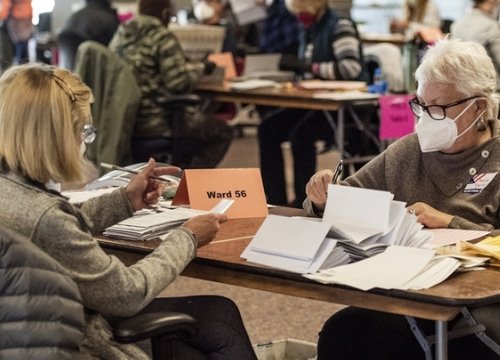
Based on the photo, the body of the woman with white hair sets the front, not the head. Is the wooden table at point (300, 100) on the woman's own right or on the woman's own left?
on the woman's own right

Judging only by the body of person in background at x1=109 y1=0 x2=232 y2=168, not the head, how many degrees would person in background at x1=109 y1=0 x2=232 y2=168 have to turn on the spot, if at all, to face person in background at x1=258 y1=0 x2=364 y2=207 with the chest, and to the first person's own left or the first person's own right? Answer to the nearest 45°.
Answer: approximately 45° to the first person's own right

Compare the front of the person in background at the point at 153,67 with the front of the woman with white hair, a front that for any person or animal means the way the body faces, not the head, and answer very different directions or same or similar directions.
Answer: very different directions

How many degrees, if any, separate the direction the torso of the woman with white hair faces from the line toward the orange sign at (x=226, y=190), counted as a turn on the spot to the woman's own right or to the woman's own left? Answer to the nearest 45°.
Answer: approximately 45° to the woman's own right

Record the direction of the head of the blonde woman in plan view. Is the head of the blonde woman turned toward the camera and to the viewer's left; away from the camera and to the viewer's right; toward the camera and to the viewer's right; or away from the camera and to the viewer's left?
away from the camera and to the viewer's right

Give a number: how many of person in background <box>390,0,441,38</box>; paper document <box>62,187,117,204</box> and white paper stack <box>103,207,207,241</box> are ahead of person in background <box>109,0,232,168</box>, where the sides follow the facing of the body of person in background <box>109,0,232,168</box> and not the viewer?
1

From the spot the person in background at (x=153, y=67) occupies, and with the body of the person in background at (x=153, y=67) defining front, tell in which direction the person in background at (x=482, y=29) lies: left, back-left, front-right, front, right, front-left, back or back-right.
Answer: front-right

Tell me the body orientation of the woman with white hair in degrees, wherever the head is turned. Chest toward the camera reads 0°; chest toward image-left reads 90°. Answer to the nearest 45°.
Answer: approximately 45°

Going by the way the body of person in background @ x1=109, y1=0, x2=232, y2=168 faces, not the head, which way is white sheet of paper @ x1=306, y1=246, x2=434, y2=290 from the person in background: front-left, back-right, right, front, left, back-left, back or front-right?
back-right

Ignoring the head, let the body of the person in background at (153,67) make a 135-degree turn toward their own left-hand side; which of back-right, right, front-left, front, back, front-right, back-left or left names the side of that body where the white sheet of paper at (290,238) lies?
left

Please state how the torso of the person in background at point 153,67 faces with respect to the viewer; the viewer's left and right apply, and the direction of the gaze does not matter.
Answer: facing away from the viewer and to the right of the viewer
